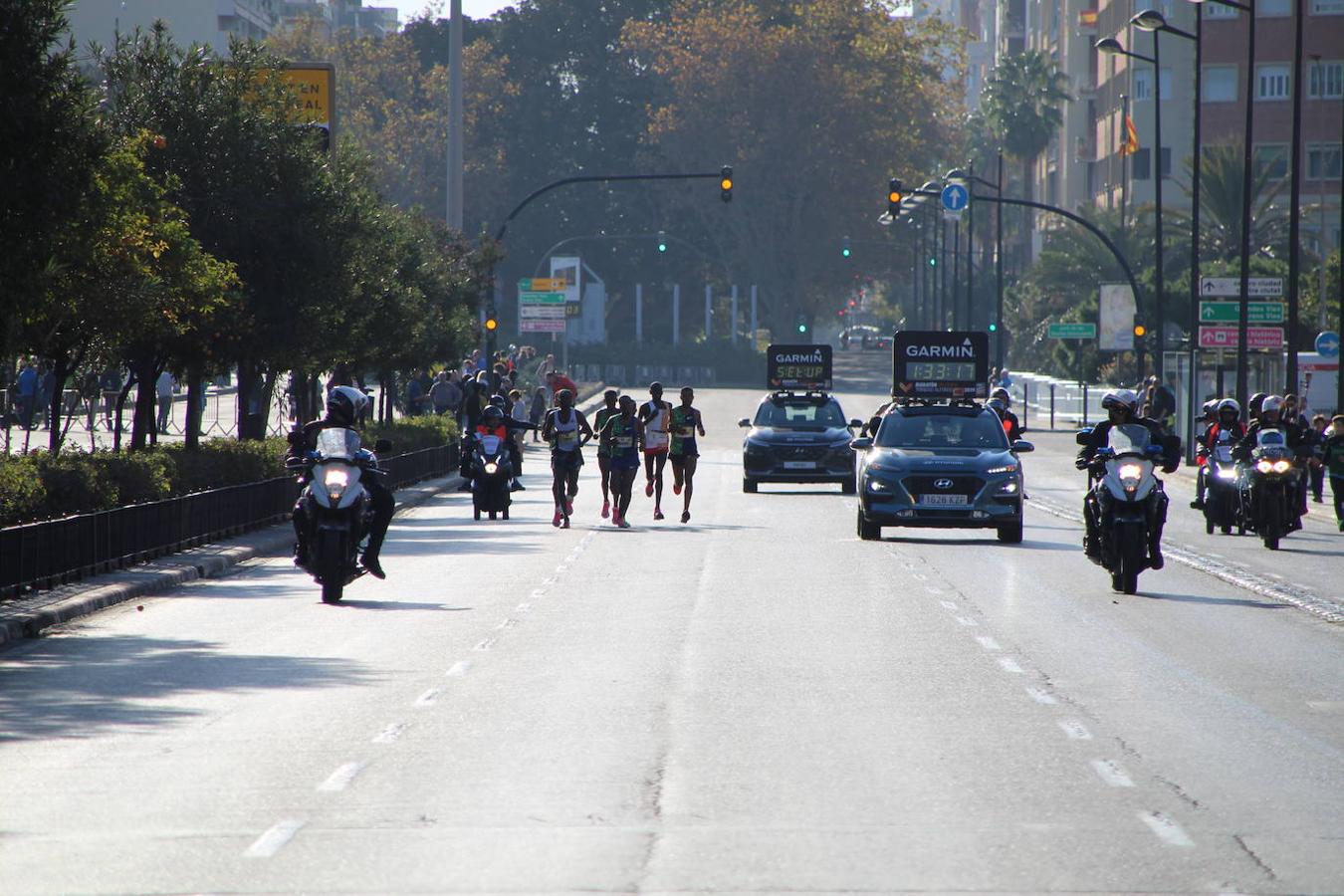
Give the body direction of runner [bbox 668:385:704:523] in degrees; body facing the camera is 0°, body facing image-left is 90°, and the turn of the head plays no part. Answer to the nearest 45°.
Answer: approximately 0°

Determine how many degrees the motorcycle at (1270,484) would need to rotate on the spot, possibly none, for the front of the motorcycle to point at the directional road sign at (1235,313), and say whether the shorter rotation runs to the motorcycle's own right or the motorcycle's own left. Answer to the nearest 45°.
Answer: approximately 180°

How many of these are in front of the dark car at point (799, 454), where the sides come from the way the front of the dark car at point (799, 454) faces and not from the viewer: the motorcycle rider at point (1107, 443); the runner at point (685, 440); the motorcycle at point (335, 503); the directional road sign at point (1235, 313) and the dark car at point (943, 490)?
4

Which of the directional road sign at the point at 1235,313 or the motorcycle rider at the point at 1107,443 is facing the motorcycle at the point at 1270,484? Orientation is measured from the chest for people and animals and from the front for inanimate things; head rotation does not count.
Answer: the directional road sign

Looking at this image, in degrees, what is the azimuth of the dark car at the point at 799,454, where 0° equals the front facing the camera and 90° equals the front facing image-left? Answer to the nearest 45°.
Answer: approximately 0°

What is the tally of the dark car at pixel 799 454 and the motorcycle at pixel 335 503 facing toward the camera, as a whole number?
2

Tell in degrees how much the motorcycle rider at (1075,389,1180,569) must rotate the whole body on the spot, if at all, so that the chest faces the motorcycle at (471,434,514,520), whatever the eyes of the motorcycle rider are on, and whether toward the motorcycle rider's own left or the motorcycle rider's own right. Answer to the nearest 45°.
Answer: approximately 135° to the motorcycle rider's own right
